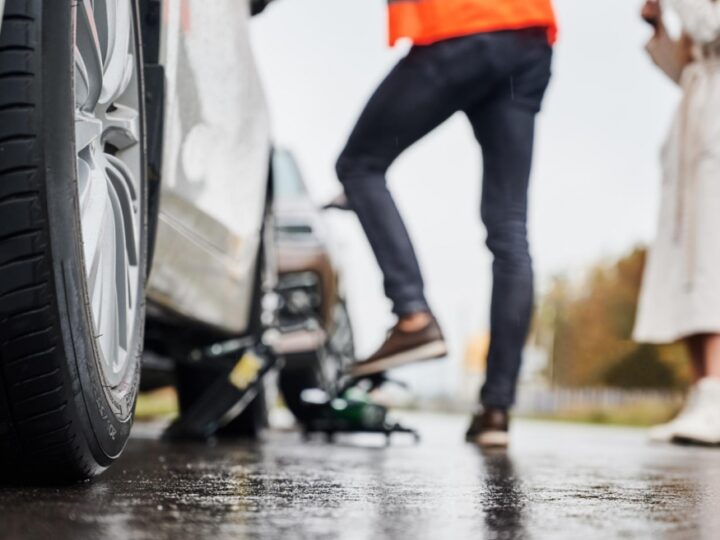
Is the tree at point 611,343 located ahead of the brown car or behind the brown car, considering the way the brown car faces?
behind

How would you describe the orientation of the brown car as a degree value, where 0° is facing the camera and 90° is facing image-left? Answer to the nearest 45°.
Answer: approximately 45°

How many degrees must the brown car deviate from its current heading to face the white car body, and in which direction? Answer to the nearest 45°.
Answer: approximately 45° to its left

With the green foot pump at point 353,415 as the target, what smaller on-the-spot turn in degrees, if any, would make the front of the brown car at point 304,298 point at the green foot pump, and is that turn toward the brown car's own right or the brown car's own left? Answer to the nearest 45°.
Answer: approximately 45° to the brown car's own left

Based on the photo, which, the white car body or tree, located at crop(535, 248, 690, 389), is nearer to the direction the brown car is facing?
the white car body

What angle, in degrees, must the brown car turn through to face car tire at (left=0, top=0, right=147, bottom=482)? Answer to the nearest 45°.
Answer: approximately 45° to its left

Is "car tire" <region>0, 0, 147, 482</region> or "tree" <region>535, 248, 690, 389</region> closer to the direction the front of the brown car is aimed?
the car tire
